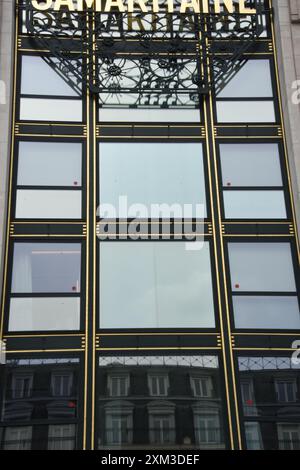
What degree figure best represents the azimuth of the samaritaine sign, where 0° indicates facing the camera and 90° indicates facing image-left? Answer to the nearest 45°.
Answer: approximately 0°

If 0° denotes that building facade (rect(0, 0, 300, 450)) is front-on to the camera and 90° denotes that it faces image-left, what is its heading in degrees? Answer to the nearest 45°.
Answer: approximately 0°
